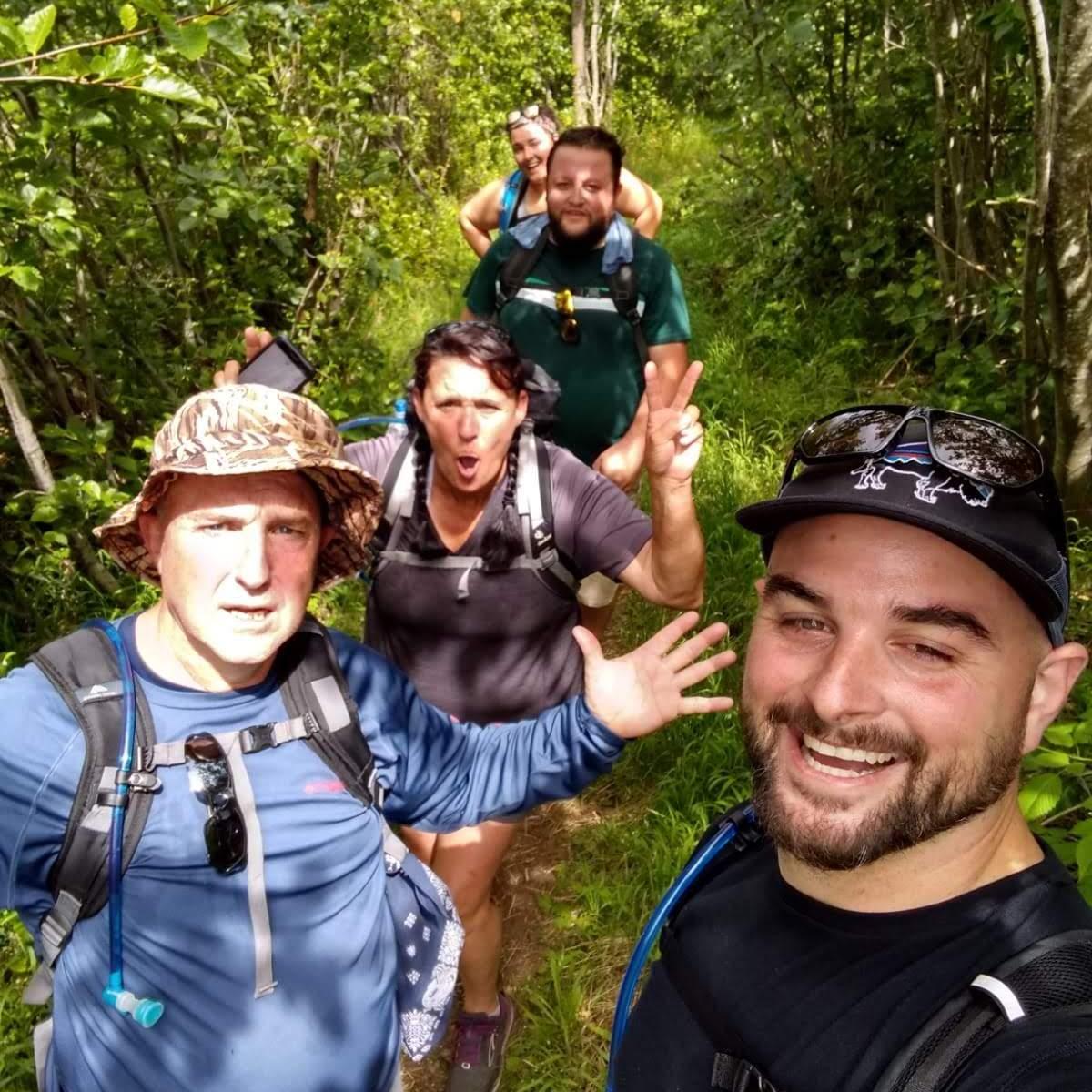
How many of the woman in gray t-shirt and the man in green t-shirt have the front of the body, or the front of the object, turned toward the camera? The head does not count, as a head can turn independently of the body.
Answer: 2

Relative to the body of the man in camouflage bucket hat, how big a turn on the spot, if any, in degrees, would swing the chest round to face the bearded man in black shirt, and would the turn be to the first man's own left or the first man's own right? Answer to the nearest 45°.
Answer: approximately 45° to the first man's own left

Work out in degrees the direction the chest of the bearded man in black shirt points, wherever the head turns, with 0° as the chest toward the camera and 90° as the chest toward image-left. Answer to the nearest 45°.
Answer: approximately 45°

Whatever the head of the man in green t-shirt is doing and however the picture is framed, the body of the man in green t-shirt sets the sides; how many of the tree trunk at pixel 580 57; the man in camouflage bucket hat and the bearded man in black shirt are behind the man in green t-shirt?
1

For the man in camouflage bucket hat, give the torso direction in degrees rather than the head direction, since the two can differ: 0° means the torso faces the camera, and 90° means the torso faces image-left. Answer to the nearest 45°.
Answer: approximately 0°

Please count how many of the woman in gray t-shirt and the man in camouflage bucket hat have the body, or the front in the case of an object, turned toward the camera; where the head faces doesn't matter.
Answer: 2

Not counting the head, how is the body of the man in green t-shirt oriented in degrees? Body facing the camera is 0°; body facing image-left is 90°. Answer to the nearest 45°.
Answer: approximately 0°
